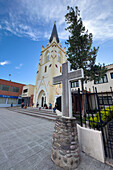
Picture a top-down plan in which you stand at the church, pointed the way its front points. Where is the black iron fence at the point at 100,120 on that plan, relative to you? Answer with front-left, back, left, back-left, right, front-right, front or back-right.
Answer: front-left

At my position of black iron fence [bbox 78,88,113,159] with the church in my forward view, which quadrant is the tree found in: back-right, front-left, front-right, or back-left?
front-right

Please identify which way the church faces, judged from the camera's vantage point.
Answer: facing the viewer and to the left of the viewer

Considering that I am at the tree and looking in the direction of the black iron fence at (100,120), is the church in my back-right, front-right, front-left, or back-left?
back-right

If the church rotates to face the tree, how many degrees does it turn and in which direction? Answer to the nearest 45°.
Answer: approximately 45° to its left
